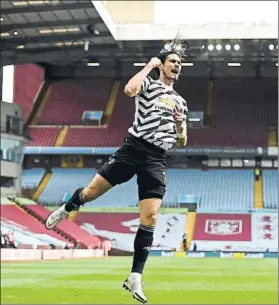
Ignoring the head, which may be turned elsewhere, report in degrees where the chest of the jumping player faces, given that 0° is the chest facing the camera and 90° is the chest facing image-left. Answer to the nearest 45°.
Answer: approximately 315°

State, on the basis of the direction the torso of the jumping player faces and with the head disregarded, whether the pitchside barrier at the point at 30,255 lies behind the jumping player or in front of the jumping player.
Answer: behind
